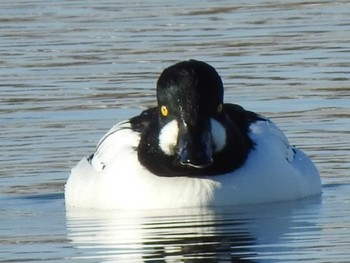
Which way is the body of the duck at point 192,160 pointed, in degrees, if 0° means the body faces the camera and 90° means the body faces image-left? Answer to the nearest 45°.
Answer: approximately 0°
